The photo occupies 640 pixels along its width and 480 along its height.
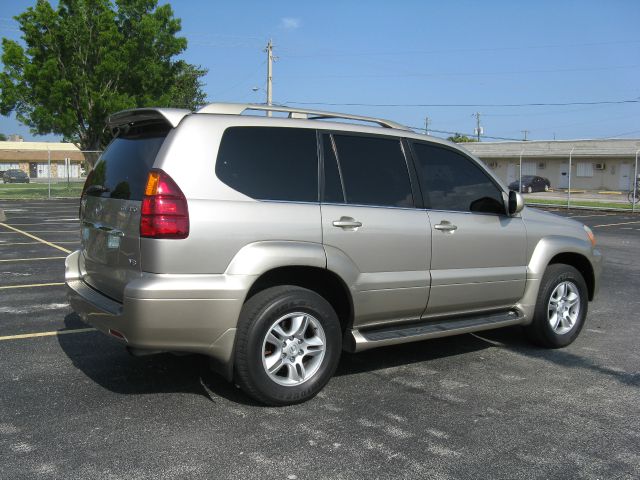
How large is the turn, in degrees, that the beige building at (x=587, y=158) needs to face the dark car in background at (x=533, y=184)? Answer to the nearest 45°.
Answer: approximately 45° to its right

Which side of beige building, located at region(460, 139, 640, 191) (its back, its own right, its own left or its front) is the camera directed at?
front

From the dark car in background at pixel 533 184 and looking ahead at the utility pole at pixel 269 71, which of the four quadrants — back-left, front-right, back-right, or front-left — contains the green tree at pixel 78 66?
front-left

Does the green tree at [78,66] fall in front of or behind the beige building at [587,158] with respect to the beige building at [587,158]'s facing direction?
in front

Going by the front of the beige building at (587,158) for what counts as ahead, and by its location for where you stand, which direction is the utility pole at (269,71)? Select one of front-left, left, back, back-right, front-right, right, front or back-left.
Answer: front-right
